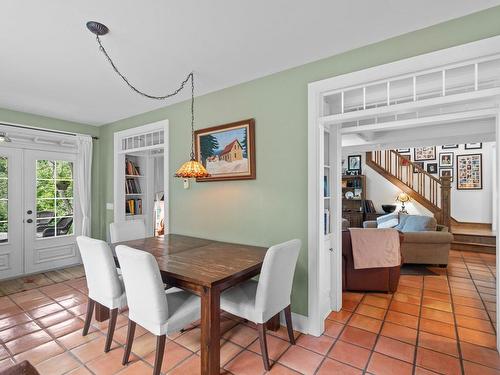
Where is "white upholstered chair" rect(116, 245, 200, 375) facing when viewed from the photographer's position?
facing away from the viewer and to the right of the viewer

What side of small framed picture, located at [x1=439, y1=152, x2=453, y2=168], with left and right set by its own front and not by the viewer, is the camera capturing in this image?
front

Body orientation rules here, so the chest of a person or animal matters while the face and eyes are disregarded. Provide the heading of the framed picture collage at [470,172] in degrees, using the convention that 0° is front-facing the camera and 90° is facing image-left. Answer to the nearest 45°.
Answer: approximately 0°

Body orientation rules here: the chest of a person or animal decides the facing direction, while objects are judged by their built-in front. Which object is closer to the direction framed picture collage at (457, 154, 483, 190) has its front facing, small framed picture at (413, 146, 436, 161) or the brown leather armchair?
the brown leather armchair

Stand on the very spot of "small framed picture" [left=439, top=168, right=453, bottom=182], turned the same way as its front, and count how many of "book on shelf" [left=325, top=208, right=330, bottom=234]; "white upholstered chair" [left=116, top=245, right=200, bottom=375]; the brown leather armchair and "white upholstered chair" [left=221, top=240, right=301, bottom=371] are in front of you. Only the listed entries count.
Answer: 4

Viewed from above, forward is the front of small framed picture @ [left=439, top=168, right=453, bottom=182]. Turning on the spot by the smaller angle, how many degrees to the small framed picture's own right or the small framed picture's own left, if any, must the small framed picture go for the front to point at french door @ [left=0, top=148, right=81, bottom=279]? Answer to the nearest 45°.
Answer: approximately 45° to the small framed picture's own right

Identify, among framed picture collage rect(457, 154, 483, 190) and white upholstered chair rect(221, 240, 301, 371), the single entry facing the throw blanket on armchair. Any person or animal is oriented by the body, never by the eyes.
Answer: the framed picture collage

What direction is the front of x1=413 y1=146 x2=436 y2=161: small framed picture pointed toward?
toward the camera

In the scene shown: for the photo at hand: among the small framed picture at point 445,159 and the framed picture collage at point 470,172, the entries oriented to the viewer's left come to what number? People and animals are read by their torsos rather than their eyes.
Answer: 0

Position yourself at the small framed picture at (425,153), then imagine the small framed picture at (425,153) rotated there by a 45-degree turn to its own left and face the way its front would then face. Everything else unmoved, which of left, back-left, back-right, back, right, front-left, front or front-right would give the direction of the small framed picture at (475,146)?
front-left

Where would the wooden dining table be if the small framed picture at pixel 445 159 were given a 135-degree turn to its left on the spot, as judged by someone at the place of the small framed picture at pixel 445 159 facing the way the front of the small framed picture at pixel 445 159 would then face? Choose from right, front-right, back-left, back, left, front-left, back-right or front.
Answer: back-right

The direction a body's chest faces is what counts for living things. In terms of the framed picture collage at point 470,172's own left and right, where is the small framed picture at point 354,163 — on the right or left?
on its right

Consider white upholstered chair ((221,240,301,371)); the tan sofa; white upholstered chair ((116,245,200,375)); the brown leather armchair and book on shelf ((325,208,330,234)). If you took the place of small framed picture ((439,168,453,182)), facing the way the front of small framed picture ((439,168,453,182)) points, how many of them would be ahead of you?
5

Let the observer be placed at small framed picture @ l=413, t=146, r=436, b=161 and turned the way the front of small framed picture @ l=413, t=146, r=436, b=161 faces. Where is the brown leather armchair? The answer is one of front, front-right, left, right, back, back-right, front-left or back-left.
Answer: front

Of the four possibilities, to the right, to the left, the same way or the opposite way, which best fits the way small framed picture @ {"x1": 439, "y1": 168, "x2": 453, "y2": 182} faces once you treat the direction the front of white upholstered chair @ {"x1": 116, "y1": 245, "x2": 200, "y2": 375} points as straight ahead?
the opposite way

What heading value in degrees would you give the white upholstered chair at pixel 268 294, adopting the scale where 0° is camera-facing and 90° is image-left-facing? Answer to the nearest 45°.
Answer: approximately 135°

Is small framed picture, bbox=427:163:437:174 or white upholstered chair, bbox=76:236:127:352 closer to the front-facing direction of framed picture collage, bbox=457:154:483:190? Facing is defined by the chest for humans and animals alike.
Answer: the white upholstered chair

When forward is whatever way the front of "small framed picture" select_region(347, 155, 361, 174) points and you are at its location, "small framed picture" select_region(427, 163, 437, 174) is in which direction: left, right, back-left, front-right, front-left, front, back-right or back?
left

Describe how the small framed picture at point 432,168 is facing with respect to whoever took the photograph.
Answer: facing the viewer

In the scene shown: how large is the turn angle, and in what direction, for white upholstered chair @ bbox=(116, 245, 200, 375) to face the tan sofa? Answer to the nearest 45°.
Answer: approximately 45° to its right
